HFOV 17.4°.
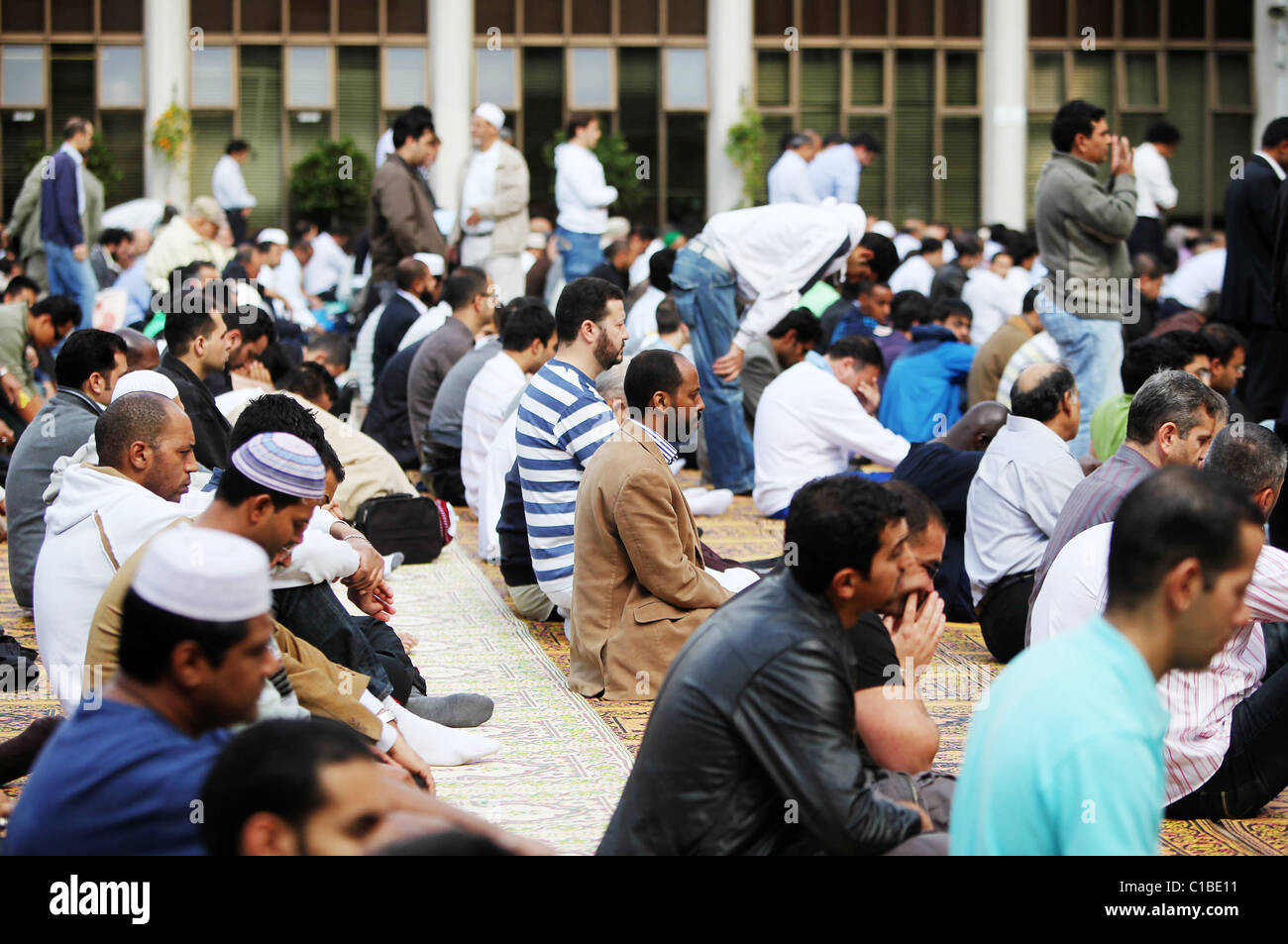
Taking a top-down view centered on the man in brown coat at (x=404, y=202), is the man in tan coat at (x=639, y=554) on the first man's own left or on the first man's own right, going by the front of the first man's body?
on the first man's own right

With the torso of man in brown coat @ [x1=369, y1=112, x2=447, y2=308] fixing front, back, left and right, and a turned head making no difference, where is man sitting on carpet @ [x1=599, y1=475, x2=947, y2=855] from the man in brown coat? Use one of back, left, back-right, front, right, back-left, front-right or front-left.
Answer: right

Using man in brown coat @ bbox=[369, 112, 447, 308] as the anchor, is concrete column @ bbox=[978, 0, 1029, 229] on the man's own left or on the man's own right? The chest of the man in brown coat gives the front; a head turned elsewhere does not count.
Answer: on the man's own left

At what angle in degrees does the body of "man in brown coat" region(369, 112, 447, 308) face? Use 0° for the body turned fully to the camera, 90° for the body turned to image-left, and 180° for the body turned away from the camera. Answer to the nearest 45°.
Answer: approximately 270°

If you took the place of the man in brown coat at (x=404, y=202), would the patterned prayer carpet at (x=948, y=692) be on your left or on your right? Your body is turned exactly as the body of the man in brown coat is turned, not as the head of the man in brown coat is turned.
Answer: on your right

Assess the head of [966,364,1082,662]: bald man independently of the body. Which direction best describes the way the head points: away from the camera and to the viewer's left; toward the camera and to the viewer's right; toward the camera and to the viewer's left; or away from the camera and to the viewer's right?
away from the camera and to the viewer's right

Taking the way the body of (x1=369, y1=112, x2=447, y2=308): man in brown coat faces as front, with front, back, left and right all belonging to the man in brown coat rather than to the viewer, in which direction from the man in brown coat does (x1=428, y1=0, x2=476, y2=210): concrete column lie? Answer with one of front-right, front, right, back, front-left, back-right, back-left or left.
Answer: left

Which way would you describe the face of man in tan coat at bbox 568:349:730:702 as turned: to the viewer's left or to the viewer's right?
to the viewer's right

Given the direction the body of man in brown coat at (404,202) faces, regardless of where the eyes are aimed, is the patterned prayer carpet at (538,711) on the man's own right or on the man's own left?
on the man's own right

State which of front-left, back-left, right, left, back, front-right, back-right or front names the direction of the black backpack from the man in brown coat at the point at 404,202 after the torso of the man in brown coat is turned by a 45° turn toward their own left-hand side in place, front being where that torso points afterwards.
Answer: back-right
